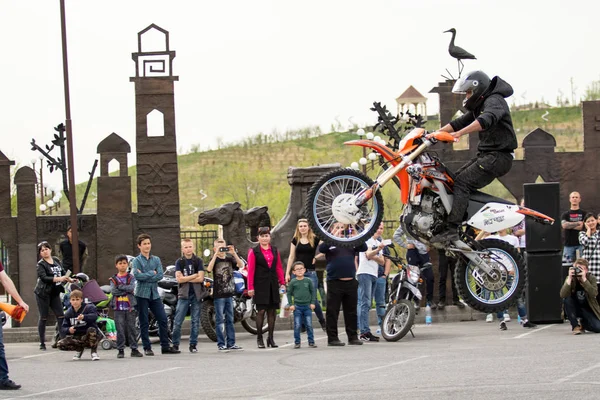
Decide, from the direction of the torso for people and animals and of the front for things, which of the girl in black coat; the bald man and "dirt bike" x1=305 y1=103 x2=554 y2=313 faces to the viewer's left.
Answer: the dirt bike

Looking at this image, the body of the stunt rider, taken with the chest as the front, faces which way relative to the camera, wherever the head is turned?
to the viewer's left

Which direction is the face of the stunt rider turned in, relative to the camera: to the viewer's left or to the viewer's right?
to the viewer's left

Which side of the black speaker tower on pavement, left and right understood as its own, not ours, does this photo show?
front

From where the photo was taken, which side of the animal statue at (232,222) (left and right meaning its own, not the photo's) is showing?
left

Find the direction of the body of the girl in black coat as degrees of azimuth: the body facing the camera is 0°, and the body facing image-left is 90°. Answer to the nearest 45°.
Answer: approximately 315°

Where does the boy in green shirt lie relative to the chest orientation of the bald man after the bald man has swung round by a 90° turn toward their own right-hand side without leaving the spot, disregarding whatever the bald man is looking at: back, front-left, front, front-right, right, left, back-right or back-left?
front-left

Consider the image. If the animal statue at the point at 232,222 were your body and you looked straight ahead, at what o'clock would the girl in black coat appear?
The girl in black coat is roughly at 10 o'clock from the animal statue.

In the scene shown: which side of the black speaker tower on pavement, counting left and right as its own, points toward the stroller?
right

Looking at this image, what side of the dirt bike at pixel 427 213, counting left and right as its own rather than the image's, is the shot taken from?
left
